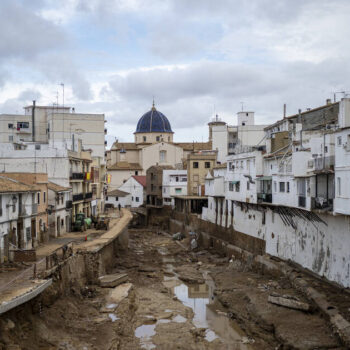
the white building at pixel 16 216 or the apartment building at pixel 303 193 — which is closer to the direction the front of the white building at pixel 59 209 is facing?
the apartment building

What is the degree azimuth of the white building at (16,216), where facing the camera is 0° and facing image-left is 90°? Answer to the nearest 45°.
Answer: approximately 315°

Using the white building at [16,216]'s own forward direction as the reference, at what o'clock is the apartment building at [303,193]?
The apartment building is roughly at 11 o'clock from the white building.

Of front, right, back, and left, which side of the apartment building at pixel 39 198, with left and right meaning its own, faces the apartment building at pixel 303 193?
front

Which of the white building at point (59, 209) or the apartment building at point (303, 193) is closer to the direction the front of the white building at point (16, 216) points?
the apartment building

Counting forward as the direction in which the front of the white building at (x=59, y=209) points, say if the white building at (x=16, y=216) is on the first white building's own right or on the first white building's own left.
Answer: on the first white building's own right

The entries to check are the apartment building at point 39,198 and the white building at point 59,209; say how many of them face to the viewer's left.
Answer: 0

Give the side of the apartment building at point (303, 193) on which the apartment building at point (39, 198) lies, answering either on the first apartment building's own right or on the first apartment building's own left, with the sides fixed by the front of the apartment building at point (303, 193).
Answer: on the first apartment building's own right

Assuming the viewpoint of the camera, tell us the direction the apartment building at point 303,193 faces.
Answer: facing the viewer and to the left of the viewer
